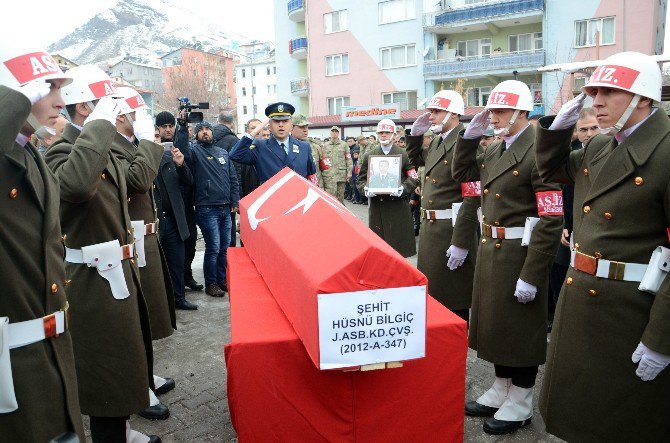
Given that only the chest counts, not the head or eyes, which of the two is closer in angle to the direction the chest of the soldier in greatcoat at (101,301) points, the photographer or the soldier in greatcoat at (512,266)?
the soldier in greatcoat

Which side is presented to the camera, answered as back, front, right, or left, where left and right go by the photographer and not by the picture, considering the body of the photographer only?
front

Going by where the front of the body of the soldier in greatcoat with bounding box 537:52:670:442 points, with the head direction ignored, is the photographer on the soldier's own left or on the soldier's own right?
on the soldier's own right

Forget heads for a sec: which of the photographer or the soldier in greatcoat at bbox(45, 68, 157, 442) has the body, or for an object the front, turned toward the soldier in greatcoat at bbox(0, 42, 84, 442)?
the photographer

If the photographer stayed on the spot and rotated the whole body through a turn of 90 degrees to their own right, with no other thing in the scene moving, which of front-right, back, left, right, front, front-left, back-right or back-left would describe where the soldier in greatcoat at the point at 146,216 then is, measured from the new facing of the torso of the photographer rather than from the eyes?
left

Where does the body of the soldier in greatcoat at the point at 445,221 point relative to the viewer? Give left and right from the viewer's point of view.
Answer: facing the viewer and to the left of the viewer

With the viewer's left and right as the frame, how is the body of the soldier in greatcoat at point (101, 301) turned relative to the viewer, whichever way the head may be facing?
facing to the right of the viewer

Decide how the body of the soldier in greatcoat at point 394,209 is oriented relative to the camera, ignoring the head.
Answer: toward the camera

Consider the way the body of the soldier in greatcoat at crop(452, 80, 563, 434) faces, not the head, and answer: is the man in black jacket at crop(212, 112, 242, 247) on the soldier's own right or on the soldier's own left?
on the soldier's own right

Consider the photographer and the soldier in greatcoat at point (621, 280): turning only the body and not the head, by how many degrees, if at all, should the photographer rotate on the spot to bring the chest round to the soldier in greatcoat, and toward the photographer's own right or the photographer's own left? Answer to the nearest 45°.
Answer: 0° — they already face them

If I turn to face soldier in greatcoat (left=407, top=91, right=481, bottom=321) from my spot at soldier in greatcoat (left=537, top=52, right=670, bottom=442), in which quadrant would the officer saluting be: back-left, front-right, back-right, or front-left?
front-left

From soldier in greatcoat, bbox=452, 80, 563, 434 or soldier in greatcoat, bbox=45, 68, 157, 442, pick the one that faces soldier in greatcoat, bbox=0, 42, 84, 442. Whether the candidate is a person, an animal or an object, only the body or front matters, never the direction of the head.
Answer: soldier in greatcoat, bbox=452, 80, 563, 434

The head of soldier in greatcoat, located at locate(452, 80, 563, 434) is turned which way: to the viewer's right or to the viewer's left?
to the viewer's left

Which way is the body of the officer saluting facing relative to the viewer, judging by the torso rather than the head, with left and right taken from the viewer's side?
facing the viewer

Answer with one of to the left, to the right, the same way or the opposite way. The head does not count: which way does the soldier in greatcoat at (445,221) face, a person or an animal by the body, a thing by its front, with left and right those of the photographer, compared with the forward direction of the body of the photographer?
to the right

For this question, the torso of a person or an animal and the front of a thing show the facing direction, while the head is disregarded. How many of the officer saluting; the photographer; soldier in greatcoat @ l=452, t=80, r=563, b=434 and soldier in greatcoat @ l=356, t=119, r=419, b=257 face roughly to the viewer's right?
0
